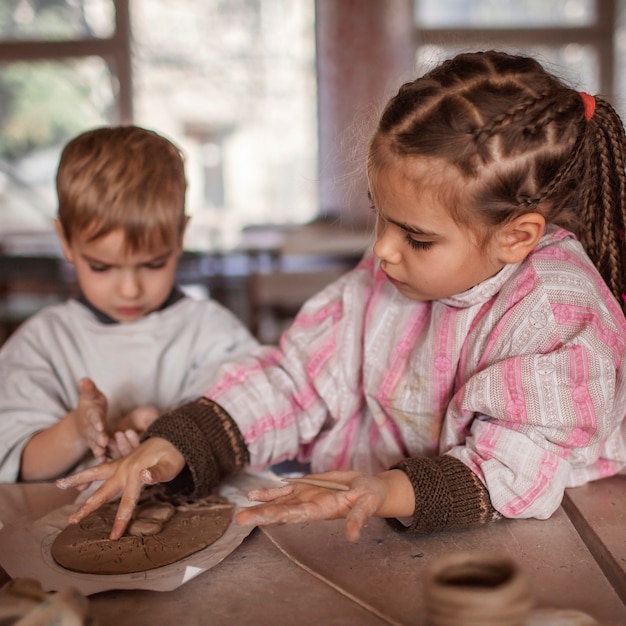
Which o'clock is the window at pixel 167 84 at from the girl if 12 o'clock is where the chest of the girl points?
The window is roughly at 4 o'clock from the girl.

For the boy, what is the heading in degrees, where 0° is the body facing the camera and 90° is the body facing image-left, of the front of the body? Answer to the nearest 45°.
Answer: approximately 0°

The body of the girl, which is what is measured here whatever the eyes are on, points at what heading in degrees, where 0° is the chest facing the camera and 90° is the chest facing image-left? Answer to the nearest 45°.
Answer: approximately 45°

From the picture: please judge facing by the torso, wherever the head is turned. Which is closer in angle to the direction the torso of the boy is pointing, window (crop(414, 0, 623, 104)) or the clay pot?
the clay pot

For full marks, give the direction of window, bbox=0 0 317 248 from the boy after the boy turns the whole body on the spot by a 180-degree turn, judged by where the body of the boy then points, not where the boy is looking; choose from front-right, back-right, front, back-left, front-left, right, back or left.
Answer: front

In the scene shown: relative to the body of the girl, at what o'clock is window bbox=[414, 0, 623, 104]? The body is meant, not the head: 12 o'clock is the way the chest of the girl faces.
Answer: The window is roughly at 5 o'clock from the girl.

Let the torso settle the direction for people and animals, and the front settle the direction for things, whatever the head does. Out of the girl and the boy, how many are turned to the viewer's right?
0
